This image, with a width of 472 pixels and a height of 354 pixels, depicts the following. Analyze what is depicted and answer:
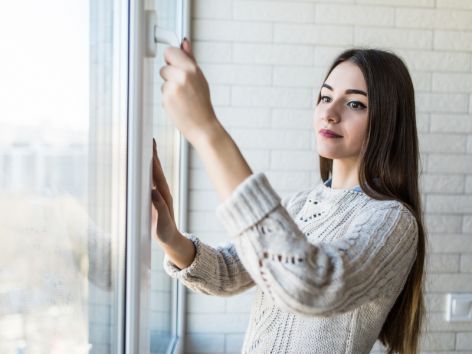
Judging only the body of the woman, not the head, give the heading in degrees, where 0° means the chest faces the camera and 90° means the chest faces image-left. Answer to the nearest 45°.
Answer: approximately 45°
